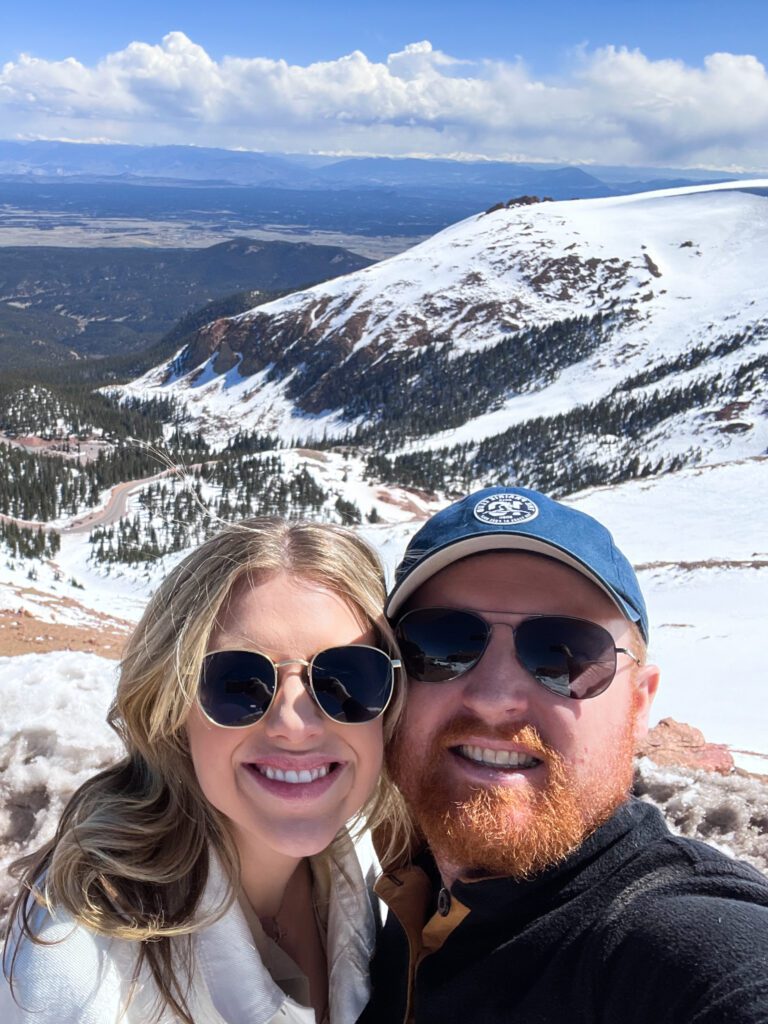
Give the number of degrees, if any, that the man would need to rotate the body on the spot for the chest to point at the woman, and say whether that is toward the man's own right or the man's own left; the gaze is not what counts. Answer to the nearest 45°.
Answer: approximately 45° to the man's own right

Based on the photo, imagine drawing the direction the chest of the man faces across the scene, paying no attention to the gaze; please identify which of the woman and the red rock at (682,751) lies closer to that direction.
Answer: the woman

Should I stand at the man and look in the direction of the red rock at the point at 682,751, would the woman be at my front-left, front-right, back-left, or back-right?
back-left

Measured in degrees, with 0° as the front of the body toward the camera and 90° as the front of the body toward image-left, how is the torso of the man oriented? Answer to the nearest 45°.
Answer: approximately 45°

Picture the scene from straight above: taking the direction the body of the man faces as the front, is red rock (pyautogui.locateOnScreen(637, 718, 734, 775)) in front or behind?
behind
